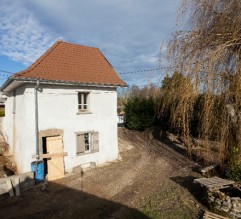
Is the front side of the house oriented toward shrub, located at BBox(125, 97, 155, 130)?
no

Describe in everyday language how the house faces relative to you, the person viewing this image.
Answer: facing the viewer and to the right of the viewer

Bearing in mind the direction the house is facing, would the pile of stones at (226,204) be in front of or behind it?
in front

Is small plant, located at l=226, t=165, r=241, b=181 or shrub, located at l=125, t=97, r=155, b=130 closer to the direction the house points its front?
the small plant

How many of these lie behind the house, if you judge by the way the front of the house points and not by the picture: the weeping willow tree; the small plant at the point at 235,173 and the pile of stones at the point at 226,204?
0

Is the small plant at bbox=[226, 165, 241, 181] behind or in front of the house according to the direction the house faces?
in front
